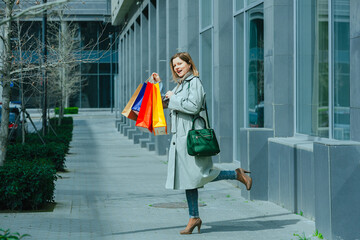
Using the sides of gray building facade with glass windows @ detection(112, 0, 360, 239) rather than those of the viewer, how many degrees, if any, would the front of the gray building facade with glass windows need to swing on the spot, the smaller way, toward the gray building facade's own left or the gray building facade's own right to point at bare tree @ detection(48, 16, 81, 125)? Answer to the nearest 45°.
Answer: approximately 90° to the gray building facade's own right

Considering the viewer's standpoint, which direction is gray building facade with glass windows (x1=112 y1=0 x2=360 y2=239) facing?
facing the viewer and to the left of the viewer

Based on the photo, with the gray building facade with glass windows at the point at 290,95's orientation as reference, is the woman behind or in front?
in front

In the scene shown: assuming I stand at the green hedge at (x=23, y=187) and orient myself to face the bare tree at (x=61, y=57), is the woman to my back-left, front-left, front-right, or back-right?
back-right

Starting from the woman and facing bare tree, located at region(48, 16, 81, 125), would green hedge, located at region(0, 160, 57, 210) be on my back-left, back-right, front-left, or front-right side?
front-left

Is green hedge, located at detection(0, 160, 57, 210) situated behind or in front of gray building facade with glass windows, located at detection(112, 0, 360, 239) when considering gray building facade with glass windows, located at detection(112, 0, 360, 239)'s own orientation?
in front
